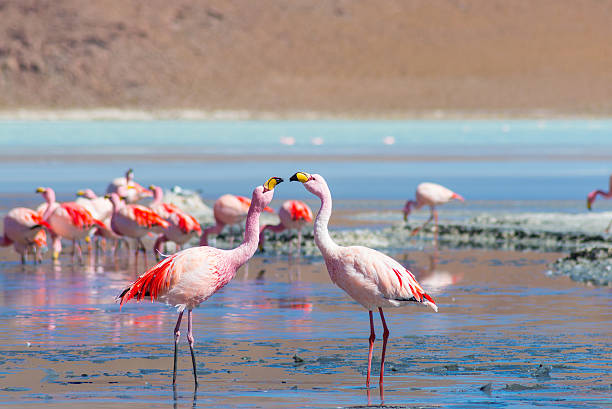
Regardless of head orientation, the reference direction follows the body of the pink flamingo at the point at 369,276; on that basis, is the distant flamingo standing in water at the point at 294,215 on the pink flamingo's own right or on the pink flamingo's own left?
on the pink flamingo's own right

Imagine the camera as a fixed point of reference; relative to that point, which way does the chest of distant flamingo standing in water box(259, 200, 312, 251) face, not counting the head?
to the viewer's left

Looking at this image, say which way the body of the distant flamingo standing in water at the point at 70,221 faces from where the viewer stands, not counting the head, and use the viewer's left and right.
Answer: facing to the left of the viewer

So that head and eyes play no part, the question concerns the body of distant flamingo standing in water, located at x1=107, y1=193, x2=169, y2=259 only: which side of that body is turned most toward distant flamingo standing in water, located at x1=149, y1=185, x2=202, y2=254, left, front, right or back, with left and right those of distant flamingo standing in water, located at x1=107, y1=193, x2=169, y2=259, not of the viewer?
back

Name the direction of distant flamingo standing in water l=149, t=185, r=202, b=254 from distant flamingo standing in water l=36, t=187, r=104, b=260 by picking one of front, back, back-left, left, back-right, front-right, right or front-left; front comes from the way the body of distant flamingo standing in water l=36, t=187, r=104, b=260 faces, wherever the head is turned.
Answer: back

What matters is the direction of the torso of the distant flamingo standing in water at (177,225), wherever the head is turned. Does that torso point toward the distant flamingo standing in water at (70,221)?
yes

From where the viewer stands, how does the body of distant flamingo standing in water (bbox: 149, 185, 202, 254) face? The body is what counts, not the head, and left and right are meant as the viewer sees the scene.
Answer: facing to the left of the viewer

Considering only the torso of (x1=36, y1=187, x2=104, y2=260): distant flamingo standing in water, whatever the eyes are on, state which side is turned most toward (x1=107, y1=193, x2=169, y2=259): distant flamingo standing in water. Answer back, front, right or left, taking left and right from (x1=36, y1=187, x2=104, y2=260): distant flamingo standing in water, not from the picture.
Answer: back

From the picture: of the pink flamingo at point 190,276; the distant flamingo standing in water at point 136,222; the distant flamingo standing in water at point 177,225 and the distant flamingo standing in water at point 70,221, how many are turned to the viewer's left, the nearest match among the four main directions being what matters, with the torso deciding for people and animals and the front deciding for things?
3

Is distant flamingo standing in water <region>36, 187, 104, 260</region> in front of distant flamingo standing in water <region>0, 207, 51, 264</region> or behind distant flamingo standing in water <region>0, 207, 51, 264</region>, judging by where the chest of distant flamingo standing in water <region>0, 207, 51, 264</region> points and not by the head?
behind

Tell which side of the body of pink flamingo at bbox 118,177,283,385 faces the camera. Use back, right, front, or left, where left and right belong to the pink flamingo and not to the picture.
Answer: right

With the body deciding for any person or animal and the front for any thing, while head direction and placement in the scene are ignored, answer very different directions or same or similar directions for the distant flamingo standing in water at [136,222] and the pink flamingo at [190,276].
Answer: very different directions

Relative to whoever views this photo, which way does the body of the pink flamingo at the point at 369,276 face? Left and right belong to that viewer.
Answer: facing to the left of the viewer

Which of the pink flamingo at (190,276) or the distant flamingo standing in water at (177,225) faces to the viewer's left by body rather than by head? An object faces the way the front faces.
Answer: the distant flamingo standing in water

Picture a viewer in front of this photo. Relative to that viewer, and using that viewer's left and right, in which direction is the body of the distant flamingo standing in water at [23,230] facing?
facing to the left of the viewer

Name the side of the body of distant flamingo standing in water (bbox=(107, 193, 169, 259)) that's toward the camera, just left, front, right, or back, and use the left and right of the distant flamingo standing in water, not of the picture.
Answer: left
